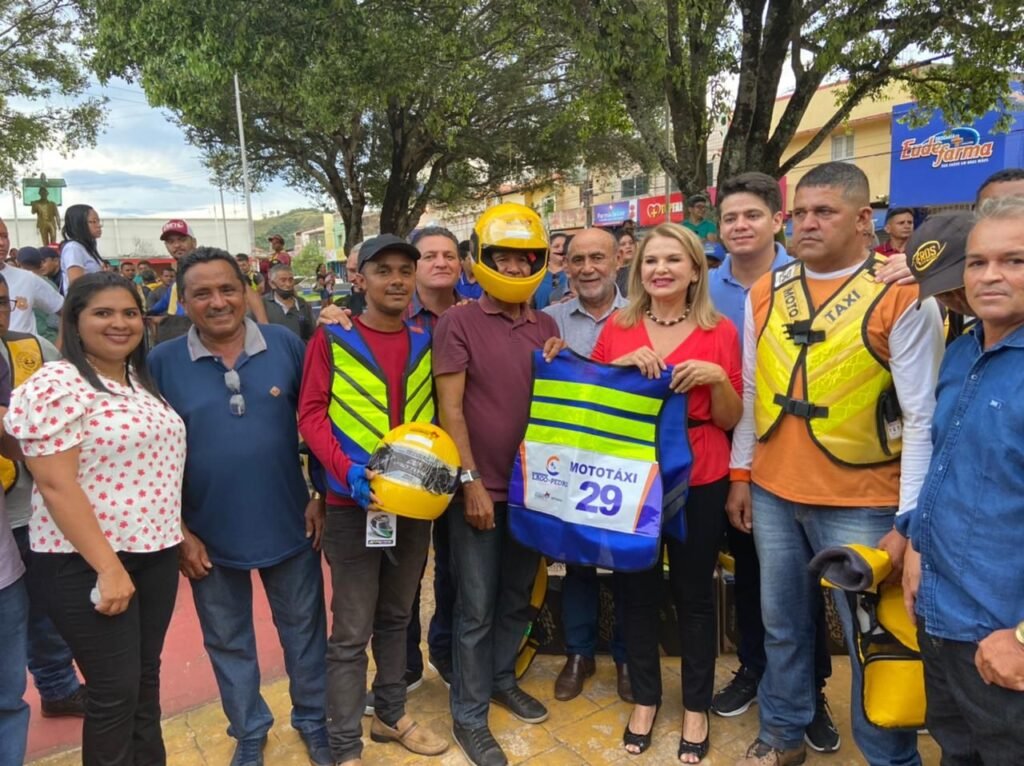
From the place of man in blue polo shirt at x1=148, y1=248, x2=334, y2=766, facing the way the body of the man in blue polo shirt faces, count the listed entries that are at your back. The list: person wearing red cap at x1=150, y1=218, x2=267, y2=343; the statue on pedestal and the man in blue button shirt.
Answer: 2

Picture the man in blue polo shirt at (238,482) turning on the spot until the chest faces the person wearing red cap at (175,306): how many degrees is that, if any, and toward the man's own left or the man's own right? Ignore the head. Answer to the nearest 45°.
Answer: approximately 180°

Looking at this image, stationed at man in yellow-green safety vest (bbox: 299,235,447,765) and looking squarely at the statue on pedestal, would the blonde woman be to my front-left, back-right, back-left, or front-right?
back-right

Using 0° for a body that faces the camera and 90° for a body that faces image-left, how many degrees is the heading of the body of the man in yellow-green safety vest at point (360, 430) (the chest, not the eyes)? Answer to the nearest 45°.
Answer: approximately 315°

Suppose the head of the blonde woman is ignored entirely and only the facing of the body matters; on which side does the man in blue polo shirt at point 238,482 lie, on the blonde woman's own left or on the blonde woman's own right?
on the blonde woman's own right

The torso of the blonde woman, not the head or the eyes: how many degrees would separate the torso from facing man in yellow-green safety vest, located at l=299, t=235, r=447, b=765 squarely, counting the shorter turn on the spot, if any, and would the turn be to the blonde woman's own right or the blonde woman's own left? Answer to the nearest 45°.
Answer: approximately 90° to the blonde woman's own right

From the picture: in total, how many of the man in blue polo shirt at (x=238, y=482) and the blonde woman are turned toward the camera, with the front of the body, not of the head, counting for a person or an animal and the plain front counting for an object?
2

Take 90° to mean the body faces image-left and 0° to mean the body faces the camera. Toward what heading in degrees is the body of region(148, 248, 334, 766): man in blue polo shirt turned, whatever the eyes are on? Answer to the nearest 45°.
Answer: approximately 0°
